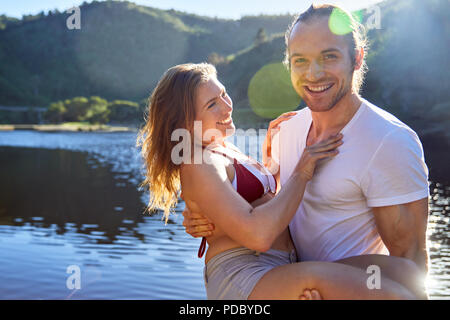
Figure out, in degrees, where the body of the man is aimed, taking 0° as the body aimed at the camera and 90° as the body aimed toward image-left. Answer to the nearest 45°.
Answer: approximately 45°

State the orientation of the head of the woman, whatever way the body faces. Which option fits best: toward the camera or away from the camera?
toward the camera

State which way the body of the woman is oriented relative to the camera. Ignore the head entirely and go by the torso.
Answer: to the viewer's right
